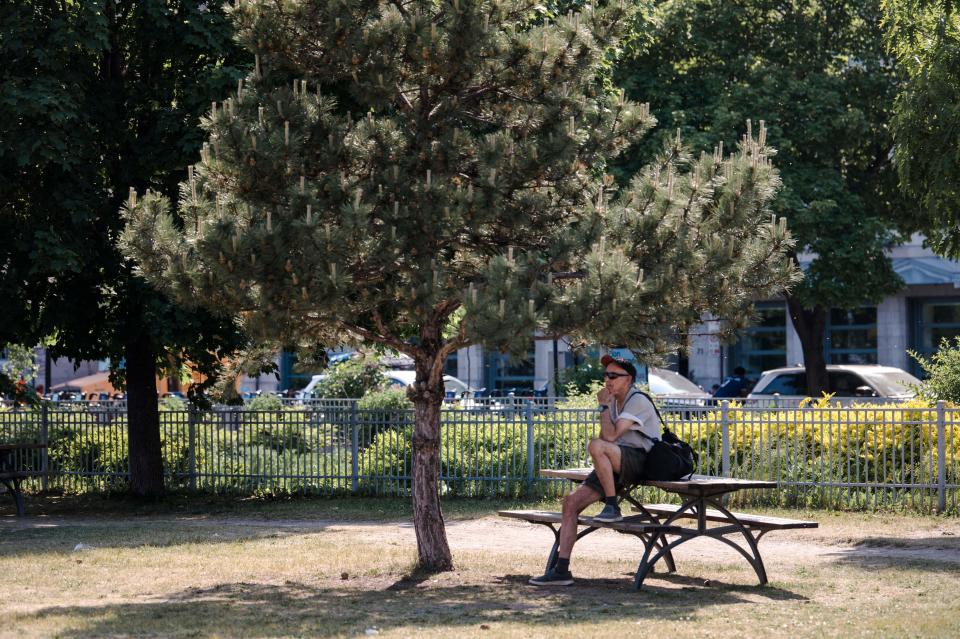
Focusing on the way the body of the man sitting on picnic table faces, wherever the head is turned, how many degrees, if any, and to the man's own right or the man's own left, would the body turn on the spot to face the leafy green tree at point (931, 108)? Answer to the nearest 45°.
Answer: approximately 135° to the man's own right

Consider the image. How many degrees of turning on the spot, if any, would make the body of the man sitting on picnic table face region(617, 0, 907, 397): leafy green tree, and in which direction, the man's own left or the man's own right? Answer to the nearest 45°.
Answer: approximately 90° to the man's own right

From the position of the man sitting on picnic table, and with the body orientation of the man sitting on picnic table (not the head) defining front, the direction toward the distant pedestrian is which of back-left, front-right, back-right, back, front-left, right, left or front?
right

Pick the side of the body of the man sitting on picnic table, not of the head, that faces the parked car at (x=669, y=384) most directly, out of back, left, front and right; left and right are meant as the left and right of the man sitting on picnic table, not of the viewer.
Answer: right

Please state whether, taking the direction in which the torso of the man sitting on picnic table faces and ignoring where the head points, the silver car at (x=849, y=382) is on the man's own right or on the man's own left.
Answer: on the man's own right

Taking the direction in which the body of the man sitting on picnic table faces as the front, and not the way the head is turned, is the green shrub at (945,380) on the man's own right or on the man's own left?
on the man's own right

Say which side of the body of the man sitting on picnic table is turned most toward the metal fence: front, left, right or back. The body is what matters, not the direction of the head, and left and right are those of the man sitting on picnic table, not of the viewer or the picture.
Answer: right

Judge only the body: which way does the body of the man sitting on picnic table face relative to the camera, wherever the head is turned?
to the viewer's left
